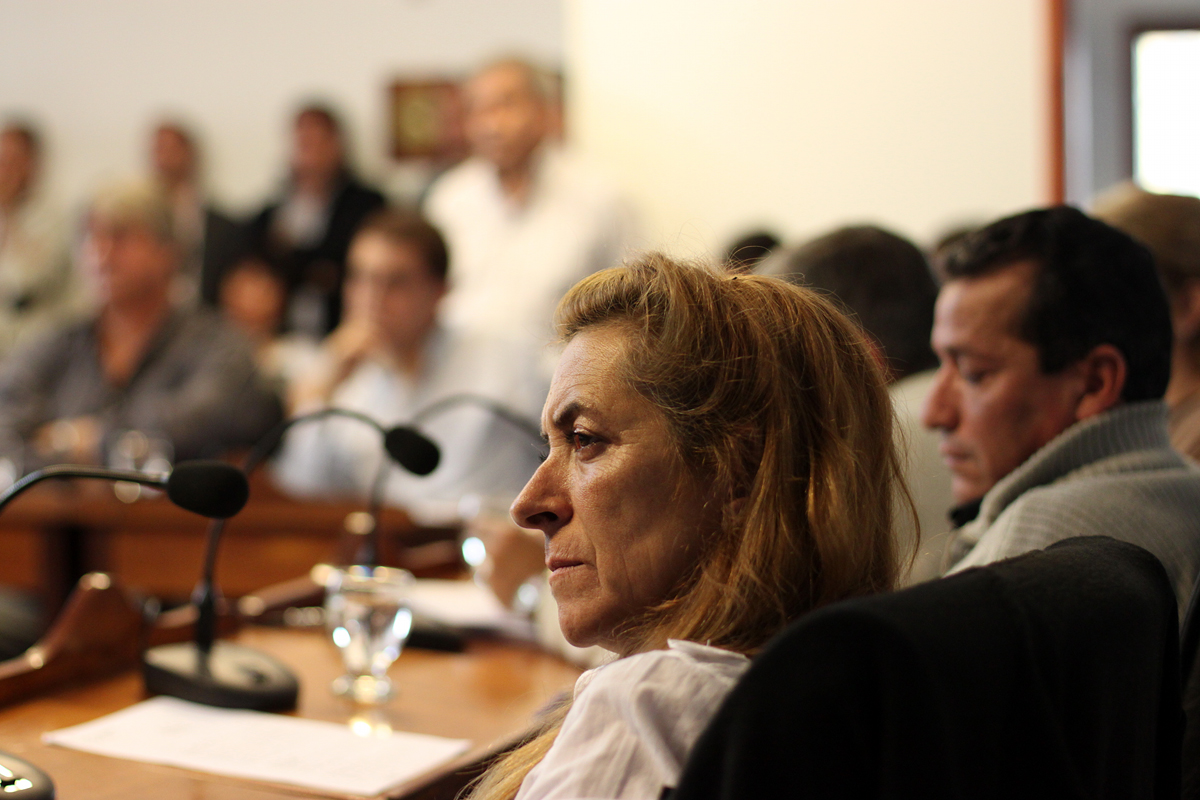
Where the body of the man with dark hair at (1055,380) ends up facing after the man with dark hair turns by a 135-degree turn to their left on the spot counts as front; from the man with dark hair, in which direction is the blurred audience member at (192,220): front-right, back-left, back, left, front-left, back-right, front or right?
back

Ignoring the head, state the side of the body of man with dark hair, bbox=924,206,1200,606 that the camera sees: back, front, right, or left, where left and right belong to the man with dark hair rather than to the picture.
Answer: left

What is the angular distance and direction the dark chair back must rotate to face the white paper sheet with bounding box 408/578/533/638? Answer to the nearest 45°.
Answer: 0° — it already faces it

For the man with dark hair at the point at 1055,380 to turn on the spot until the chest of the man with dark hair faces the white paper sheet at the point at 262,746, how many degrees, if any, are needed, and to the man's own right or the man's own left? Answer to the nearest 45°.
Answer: approximately 45° to the man's own left

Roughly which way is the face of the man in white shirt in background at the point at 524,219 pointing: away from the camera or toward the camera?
toward the camera

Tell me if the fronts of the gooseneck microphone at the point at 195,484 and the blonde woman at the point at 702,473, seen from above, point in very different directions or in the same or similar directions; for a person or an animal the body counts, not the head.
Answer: very different directions

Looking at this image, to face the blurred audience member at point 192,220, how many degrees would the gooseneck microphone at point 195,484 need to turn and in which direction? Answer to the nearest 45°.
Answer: approximately 90° to its left

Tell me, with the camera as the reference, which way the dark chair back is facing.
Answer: facing away from the viewer and to the left of the viewer

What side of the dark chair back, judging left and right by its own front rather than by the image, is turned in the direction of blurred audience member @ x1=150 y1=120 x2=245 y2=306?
front

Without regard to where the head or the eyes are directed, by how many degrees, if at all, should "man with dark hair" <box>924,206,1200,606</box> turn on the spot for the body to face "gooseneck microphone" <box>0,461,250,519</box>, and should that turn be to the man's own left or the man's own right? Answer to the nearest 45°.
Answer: approximately 45° to the man's own left

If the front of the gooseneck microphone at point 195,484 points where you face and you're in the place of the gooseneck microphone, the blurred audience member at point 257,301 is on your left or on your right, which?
on your left

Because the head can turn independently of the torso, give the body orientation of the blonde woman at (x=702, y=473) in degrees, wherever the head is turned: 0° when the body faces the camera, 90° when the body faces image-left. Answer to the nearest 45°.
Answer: approximately 90°

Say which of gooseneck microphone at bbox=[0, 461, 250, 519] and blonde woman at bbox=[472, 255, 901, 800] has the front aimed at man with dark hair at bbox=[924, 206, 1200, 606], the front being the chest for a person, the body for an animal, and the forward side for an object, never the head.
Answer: the gooseneck microphone

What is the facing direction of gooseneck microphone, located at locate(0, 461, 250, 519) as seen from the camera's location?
facing to the right of the viewer

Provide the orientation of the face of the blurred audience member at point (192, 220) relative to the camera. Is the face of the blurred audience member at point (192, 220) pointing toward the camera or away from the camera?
toward the camera
